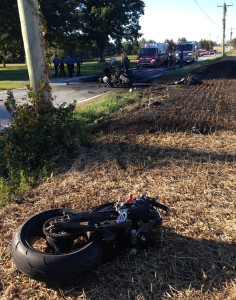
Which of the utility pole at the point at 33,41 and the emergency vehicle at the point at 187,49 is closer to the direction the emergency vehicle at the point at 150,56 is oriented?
the utility pole

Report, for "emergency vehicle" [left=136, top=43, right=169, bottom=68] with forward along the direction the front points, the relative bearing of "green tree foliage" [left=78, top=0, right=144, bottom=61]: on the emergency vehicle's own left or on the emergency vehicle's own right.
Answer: on the emergency vehicle's own right

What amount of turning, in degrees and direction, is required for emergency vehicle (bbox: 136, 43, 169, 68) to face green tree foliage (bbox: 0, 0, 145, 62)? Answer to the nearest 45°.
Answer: approximately 90° to its right

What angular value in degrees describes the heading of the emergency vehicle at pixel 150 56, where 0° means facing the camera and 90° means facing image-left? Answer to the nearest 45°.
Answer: approximately 45°

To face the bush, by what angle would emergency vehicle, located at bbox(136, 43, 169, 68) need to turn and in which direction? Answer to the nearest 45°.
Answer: approximately 45° to its left

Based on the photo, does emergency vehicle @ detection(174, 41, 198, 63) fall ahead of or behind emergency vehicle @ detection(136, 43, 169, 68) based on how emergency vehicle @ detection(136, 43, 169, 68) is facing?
behind

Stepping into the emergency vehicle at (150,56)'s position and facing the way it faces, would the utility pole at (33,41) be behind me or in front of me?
in front
